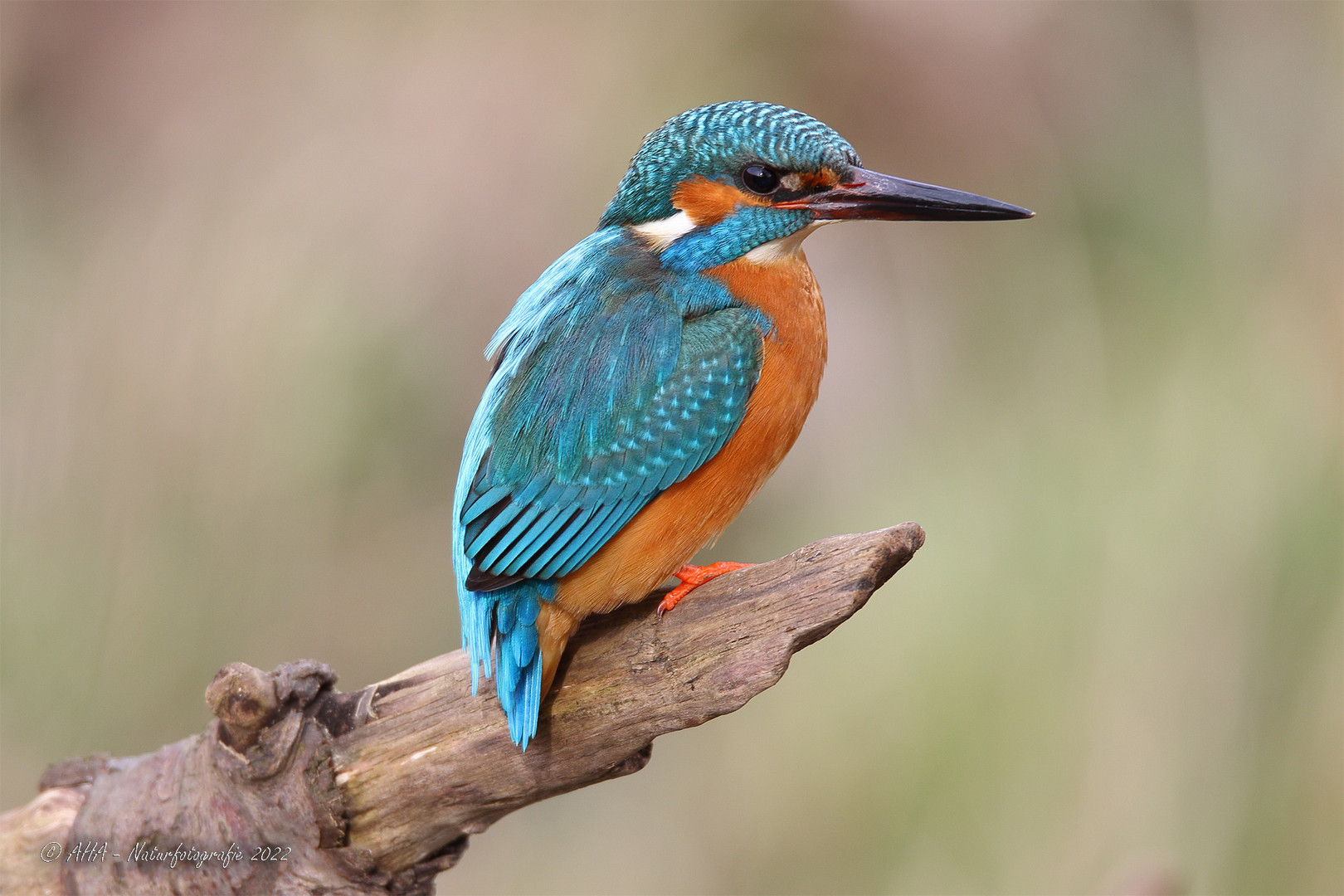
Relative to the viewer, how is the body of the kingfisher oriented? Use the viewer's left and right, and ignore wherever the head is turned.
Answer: facing to the right of the viewer
